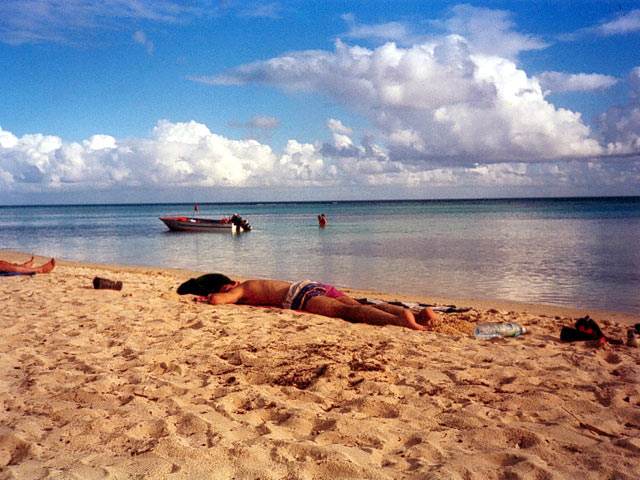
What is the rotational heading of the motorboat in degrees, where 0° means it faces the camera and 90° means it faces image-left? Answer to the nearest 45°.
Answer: approximately 90°

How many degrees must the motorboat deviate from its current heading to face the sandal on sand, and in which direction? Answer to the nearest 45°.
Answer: approximately 90° to its left

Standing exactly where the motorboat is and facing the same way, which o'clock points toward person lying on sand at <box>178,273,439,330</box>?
The person lying on sand is roughly at 9 o'clock from the motorboat.

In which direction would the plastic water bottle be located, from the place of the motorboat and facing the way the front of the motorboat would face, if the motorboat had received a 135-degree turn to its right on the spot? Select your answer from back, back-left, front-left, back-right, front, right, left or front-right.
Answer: back-right

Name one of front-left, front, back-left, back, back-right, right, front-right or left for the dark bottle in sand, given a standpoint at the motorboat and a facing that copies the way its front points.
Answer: left

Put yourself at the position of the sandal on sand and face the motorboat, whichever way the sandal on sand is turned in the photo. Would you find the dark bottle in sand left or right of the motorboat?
left

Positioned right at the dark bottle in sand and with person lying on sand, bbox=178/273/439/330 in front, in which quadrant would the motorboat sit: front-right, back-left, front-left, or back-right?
back-left
